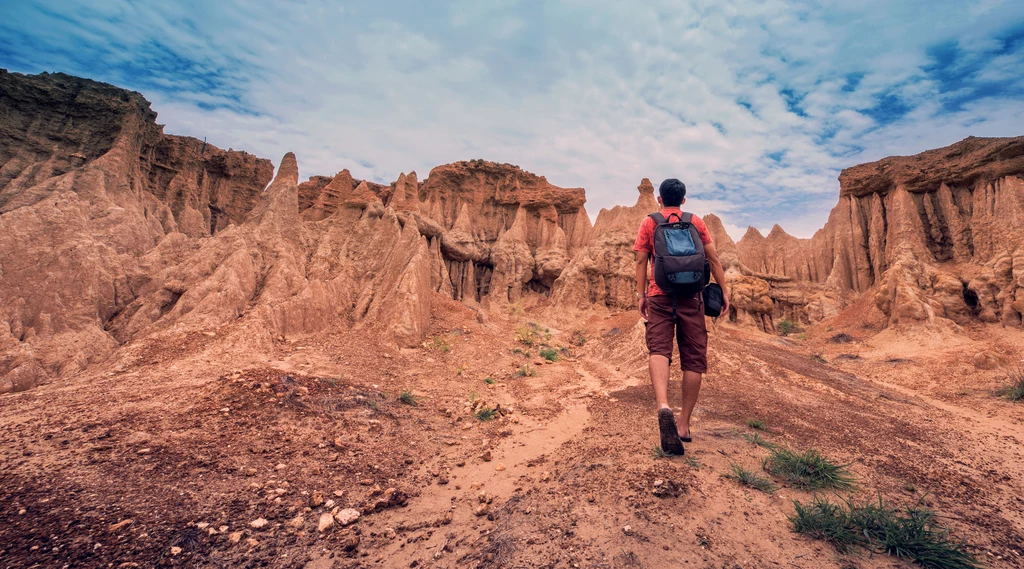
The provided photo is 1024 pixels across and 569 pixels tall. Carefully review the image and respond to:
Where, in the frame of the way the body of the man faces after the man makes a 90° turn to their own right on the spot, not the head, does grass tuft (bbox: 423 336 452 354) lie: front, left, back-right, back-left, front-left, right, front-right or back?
back-left

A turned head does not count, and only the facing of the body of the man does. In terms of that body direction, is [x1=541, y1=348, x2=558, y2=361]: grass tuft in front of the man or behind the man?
in front

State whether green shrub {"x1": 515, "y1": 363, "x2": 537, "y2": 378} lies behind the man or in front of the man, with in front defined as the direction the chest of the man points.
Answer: in front

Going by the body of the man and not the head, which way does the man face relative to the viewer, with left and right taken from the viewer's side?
facing away from the viewer

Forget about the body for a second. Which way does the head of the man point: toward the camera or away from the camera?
away from the camera

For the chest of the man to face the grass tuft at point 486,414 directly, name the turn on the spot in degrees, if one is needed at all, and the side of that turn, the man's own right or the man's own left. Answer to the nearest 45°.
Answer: approximately 45° to the man's own left

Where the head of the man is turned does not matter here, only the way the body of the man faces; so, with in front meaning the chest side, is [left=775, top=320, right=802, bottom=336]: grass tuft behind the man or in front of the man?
in front

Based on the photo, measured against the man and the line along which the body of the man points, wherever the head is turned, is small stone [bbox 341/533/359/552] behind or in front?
behind

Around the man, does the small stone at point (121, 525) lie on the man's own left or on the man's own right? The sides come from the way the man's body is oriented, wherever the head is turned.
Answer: on the man's own left

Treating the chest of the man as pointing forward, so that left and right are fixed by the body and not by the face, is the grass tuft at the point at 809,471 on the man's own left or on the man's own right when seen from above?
on the man's own right

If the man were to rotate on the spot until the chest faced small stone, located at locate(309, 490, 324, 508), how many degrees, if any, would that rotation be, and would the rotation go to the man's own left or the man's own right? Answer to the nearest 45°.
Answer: approximately 135° to the man's own left

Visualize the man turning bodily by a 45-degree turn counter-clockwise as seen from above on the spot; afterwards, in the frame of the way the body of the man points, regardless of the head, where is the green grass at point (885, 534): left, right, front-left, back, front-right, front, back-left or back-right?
back
